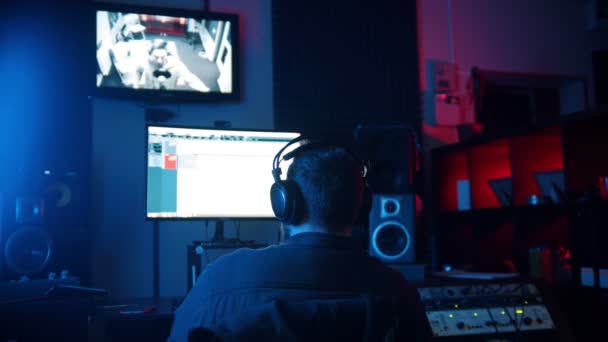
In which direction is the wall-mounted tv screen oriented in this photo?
toward the camera

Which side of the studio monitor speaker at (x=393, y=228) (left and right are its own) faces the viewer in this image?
front

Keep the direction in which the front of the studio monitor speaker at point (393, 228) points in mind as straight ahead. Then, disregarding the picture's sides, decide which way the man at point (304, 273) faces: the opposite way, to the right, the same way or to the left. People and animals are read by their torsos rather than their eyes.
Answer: the opposite way

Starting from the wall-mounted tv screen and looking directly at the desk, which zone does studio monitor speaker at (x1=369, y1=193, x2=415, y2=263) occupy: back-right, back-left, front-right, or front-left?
front-left

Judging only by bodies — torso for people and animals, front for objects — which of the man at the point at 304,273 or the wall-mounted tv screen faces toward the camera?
the wall-mounted tv screen

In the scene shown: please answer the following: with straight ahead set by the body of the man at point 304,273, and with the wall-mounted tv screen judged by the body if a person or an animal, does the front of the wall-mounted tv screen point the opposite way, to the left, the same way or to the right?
the opposite way

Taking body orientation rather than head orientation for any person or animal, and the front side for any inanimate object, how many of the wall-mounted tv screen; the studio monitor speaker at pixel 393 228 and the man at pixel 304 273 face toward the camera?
2

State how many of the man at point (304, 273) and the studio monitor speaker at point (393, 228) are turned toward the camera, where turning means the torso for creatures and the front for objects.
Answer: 1

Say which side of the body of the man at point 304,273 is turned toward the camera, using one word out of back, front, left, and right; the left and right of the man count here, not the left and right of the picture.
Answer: back

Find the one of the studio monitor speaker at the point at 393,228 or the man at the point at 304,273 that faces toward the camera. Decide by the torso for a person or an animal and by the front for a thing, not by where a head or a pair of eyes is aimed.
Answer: the studio monitor speaker

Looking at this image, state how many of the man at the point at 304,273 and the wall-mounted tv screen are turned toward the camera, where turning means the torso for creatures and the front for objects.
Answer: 1

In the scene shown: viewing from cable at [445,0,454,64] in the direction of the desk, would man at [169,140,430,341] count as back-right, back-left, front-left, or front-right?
front-left

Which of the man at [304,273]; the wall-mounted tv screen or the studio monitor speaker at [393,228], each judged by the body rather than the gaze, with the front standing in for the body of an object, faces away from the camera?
the man

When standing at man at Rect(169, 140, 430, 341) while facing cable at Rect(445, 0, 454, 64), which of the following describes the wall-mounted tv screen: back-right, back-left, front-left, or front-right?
front-left

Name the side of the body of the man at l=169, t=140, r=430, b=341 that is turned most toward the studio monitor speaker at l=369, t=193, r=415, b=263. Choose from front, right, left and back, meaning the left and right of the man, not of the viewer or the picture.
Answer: front

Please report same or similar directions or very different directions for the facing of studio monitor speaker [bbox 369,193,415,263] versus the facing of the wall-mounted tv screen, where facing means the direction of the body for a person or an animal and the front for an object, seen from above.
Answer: same or similar directions
